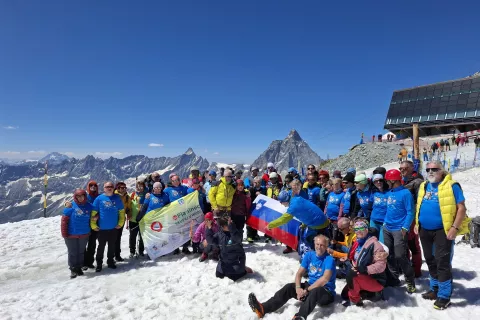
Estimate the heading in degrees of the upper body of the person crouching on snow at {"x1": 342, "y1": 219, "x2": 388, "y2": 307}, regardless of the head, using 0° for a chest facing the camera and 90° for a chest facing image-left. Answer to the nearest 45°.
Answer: approximately 45°

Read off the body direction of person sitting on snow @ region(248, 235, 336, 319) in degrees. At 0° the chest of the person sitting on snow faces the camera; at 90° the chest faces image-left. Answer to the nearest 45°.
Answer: approximately 45°

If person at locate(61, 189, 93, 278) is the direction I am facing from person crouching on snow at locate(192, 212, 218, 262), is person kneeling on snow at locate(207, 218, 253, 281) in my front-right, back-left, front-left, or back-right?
back-left

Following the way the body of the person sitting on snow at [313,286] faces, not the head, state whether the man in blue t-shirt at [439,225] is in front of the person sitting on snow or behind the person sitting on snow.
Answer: behind

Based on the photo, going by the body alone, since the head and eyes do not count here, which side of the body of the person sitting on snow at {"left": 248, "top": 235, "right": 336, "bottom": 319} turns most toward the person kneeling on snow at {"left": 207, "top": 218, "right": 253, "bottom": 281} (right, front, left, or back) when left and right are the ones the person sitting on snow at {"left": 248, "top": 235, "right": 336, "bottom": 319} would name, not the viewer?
right

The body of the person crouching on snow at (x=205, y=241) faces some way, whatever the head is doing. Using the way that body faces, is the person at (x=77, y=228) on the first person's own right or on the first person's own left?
on the first person's own right

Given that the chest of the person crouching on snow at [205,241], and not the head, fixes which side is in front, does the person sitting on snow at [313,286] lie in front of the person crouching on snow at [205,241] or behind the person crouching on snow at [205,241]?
in front

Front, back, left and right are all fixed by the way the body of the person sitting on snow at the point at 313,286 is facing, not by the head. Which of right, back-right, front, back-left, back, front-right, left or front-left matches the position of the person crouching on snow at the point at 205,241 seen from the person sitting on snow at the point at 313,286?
right

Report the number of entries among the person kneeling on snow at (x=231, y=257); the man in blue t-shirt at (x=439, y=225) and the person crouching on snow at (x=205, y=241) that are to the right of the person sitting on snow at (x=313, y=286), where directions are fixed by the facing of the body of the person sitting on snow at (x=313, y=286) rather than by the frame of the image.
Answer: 2
